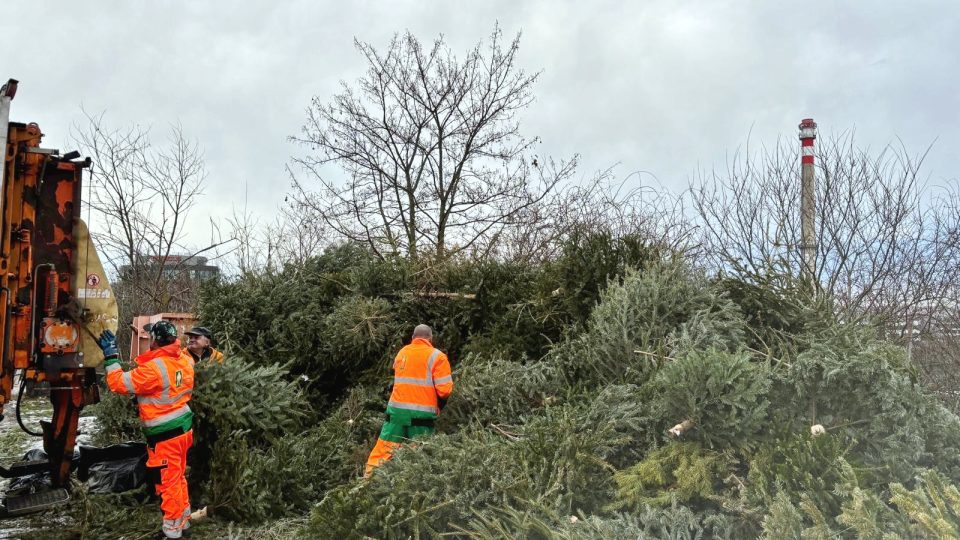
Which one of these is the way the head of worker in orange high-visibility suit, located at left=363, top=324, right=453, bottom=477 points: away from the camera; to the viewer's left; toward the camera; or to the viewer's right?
away from the camera

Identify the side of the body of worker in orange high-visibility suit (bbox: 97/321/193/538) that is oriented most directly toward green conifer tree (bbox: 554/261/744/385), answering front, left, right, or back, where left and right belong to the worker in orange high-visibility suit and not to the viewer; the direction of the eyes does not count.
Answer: back

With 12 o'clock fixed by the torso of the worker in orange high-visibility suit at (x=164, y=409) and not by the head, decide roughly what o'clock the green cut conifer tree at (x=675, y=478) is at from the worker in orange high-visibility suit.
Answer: The green cut conifer tree is roughly at 6 o'clock from the worker in orange high-visibility suit.

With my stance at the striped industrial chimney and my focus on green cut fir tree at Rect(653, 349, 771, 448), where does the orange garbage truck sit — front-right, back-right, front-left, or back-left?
front-right

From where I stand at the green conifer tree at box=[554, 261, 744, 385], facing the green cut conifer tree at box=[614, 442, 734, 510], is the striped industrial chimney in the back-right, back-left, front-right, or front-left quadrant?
back-left

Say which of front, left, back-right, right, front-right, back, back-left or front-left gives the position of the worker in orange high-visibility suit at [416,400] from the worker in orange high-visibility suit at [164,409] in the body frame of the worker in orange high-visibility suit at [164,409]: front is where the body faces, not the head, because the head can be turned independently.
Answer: back-right

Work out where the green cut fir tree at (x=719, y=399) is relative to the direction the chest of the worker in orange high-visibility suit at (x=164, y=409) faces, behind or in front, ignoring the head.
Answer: behind

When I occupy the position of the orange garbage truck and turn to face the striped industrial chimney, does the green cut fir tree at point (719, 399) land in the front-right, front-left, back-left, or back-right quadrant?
front-right
